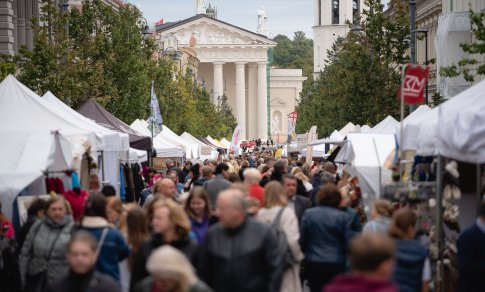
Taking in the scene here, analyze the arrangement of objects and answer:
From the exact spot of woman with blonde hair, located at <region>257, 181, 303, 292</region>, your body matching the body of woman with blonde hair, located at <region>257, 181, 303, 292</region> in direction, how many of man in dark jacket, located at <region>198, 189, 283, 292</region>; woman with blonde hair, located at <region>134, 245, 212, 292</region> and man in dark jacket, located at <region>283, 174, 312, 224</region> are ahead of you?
1

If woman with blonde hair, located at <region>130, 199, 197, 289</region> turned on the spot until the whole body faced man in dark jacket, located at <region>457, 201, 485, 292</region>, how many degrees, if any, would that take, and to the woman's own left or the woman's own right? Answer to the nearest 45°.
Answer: approximately 135° to the woman's own left

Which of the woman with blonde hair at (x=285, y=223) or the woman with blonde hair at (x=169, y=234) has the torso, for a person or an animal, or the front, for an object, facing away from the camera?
the woman with blonde hair at (x=285, y=223)

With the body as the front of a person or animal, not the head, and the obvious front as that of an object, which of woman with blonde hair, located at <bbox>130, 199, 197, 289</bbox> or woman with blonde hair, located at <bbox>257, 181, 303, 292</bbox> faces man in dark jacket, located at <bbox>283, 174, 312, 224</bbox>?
woman with blonde hair, located at <bbox>257, 181, 303, 292</bbox>

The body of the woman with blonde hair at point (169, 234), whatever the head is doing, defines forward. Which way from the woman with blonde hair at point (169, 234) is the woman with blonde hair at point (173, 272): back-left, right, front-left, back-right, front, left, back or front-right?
front-left

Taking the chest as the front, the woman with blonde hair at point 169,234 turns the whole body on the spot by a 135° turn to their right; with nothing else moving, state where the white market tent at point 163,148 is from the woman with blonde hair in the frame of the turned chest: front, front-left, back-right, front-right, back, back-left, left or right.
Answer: front

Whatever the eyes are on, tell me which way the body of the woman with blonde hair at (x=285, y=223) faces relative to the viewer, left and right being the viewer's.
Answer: facing away from the viewer

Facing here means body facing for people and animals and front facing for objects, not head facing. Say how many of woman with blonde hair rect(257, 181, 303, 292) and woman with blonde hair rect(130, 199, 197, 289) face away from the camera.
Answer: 1

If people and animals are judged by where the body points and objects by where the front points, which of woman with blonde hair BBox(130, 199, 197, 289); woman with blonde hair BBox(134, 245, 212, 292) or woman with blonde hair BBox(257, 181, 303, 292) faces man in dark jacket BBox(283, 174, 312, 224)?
woman with blonde hair BBox(257, 181, 303, 292)

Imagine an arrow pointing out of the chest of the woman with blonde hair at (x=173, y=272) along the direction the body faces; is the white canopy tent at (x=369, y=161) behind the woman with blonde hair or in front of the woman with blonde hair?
behind
